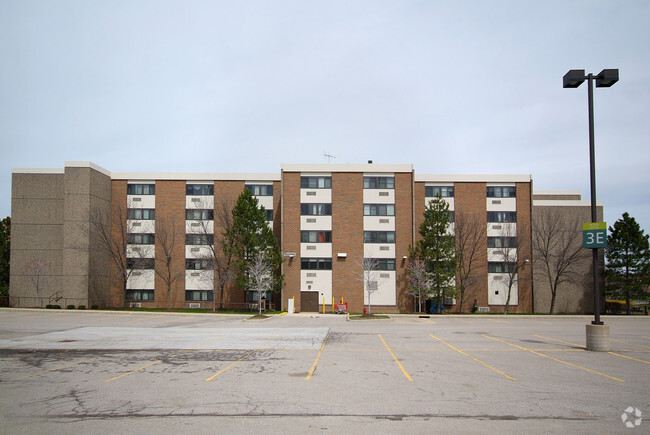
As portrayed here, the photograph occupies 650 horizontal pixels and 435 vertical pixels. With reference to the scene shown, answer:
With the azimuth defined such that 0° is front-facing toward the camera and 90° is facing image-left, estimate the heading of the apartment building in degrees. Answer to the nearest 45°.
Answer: approximately 0°

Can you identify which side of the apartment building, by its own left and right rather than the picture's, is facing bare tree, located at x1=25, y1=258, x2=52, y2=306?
right

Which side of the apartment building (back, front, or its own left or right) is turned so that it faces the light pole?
front

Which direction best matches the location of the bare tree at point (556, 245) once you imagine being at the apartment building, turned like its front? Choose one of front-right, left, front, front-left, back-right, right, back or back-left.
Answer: left

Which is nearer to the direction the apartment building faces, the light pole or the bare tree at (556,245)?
the light pole

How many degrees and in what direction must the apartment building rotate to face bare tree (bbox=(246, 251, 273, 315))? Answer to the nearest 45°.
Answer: approximately 45° to its right

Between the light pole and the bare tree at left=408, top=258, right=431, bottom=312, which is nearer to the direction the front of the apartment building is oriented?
the light pole
